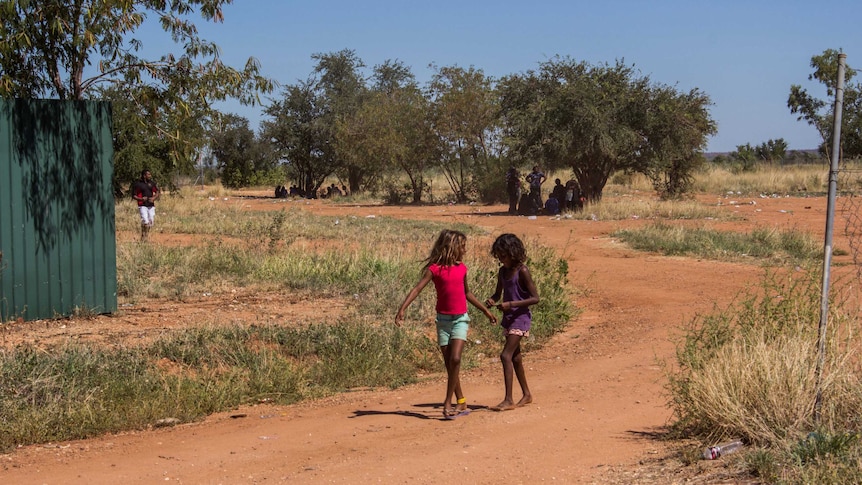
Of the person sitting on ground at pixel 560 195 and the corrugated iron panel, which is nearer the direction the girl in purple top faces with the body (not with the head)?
the corrugated iron panel

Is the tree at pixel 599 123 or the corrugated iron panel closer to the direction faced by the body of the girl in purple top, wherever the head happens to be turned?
the corrugated iron panel

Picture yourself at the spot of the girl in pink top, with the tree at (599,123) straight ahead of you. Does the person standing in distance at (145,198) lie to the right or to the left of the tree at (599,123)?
left

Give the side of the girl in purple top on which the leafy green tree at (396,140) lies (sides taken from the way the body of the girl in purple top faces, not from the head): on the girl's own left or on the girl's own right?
on the girl's own right

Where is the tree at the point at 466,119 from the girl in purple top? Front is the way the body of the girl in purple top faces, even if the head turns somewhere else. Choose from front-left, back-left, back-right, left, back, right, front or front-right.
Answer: back-right

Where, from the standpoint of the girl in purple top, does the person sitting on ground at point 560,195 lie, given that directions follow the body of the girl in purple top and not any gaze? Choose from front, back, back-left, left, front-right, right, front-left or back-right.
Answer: back-right

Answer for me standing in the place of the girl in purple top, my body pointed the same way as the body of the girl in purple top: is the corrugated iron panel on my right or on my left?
on my right

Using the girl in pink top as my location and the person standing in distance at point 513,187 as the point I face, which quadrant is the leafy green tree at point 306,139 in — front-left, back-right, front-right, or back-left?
front-left

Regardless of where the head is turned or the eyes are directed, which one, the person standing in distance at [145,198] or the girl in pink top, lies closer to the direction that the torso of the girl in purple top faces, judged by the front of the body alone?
the girl in pink top

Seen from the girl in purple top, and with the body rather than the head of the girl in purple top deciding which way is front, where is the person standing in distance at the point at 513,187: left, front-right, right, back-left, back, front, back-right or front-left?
back-right

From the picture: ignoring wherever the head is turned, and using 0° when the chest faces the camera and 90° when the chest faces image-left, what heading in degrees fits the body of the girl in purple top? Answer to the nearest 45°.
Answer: approximately 45°

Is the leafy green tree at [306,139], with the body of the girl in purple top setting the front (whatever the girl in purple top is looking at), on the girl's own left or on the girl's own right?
on the girl's own right

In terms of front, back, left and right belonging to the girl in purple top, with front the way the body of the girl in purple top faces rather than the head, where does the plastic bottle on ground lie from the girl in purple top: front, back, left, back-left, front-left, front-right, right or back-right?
left
